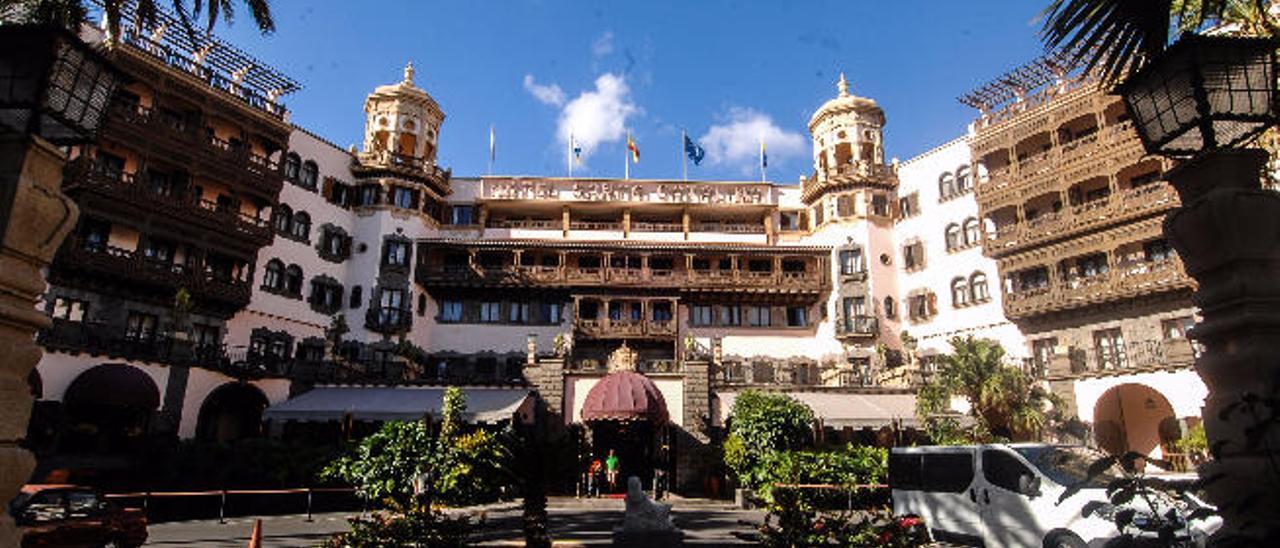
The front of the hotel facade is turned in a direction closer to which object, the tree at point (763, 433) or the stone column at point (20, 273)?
the stone column

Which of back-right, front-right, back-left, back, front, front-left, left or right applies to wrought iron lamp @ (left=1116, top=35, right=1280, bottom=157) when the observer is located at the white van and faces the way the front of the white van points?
front-right

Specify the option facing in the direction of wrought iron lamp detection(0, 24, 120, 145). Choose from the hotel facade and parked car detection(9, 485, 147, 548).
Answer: the hotel facade

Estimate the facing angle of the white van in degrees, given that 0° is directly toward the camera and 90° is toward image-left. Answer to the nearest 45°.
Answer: approximately 315°

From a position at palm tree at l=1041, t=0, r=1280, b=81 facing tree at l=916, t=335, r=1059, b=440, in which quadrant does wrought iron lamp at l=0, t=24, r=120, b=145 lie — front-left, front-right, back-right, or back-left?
back-left

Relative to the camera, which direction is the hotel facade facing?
toward the camera

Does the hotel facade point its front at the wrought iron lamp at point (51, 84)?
yes
